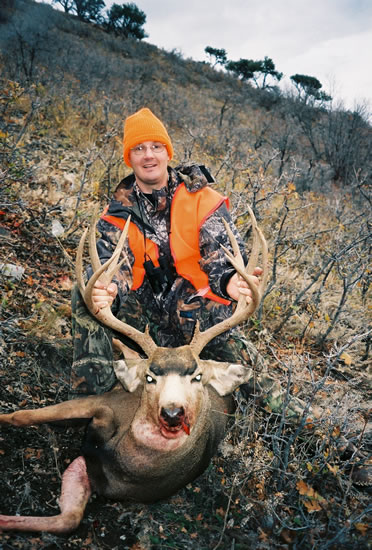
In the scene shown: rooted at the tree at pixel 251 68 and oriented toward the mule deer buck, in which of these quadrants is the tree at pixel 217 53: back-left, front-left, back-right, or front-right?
back-right

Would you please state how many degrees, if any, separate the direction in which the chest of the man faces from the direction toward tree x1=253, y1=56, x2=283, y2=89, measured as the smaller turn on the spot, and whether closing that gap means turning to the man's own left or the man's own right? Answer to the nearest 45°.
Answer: approximately 180°

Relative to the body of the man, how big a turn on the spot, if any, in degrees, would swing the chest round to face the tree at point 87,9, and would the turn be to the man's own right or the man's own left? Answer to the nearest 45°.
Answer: approximately 180°

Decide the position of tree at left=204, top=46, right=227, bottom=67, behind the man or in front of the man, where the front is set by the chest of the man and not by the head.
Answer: behind

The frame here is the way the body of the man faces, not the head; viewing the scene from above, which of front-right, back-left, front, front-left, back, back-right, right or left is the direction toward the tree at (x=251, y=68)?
back

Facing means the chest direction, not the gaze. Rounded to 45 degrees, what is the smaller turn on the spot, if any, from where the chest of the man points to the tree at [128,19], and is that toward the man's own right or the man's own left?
approximately 180°

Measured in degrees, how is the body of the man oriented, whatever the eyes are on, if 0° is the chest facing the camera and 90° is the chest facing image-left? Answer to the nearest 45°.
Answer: approximately 0°
